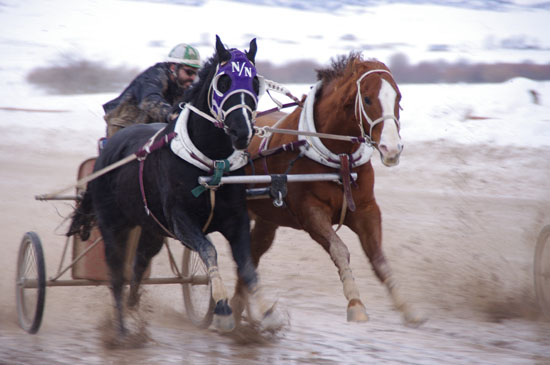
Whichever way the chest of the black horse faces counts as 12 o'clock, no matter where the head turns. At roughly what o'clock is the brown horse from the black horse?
The brown horse is roughly at 10 o'clock from the black horse.

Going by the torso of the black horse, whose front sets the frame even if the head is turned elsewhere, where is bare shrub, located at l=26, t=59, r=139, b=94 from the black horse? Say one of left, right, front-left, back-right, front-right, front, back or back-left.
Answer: back-left

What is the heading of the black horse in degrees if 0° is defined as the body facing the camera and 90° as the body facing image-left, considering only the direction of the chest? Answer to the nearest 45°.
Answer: approximately 315°

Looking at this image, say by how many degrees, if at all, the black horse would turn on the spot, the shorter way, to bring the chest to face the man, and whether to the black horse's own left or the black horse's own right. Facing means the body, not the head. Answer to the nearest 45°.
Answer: approximately 135° to the black horse's own left

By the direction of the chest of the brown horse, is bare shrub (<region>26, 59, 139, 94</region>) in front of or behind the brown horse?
behind

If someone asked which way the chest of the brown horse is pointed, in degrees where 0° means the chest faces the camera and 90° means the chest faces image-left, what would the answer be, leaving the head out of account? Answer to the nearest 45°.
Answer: approximately 315°

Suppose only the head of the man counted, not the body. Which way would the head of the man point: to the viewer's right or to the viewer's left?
to the viewer's right

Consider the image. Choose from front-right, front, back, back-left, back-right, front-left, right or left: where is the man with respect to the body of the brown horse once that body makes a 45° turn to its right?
back-right
